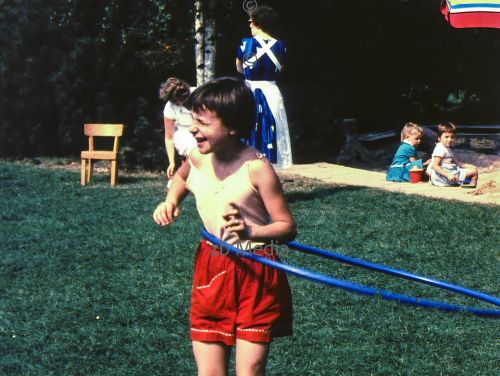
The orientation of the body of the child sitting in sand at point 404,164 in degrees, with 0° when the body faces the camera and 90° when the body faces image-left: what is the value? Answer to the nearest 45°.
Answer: approximately 270°

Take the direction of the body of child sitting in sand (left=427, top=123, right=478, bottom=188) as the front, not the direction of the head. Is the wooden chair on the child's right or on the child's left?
on the child's right

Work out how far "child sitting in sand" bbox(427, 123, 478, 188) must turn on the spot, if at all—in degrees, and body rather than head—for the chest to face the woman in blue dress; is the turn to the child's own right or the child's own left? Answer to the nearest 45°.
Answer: approximately 90° to the child's own right

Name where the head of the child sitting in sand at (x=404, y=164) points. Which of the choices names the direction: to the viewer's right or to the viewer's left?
to the viewer's right

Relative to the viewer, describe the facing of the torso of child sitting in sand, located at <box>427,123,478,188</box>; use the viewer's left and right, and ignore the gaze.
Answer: facing the viewer and to the right of the viewer

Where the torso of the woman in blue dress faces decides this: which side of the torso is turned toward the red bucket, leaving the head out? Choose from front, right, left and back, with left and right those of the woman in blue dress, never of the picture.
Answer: right

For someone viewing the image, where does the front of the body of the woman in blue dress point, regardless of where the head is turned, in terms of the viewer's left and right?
facing away from the viewer and to the left of the viewer

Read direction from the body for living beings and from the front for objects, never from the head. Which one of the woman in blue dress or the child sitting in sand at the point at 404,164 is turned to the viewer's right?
the child sitting in sand
